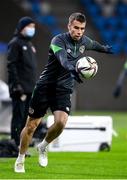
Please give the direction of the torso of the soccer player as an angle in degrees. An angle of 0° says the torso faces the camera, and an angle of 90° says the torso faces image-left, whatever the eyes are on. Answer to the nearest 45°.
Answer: approximately 315°

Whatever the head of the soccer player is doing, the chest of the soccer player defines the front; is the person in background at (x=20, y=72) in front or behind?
behind
